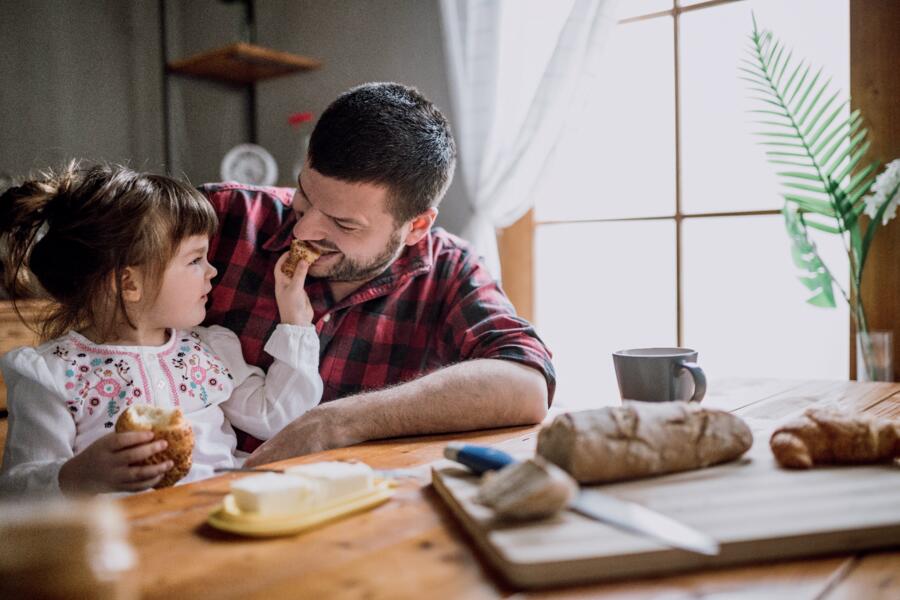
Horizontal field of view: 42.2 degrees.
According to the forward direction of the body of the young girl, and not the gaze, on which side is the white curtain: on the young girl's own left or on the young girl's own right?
on the young girl's own left

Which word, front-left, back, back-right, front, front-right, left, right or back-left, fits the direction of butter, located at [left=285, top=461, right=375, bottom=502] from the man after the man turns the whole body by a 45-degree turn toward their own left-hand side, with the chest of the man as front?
front

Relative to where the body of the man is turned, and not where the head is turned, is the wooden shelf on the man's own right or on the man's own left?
on the man's own right

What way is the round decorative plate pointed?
toward the camera

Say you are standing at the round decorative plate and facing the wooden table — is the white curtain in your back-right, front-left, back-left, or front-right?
front-left

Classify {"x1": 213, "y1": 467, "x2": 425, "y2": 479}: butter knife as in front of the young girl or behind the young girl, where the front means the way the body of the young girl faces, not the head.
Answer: in front

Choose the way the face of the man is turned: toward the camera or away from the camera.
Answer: toward the camera

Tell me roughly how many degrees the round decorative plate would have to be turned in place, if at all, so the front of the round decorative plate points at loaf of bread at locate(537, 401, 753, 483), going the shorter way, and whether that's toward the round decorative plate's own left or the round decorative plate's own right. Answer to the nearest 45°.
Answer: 0° — it already faces it

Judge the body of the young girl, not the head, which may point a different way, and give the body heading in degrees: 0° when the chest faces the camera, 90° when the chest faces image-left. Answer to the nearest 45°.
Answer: approximately 315°

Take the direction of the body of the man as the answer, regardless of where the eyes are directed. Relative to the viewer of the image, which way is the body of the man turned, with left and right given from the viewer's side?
facing the viewer and to the left of the viewer

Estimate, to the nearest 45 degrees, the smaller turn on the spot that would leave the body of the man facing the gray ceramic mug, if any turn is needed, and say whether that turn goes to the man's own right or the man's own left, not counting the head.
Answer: approximately 90° to the man's own left

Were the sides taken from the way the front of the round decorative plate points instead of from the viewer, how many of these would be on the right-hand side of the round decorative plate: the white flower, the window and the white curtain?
0

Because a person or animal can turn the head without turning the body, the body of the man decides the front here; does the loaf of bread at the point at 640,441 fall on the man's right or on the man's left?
on the man's left

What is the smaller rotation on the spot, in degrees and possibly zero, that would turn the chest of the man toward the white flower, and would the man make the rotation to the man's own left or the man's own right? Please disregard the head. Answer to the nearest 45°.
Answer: approximately 135° to the man's own left

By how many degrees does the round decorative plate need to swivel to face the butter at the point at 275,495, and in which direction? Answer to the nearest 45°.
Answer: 0° — it already faces it

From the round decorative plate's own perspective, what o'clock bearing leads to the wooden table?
The wooden table is roughly at 12 o'clock from the round decorative plate.

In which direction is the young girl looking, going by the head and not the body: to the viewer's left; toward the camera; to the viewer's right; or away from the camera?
to the viewer's right

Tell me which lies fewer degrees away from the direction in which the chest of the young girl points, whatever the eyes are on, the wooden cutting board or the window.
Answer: the wooden cutting board
